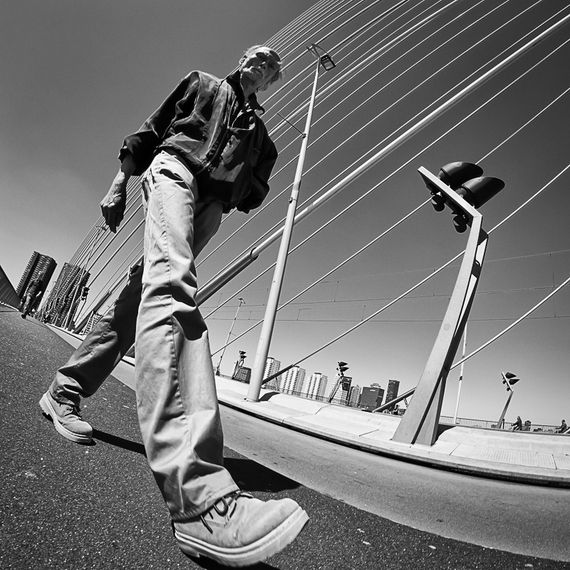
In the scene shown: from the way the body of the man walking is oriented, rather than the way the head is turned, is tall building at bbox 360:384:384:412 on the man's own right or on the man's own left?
on the man's own left

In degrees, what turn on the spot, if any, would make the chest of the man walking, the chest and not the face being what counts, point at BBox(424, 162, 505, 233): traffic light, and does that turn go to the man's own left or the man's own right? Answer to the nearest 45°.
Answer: approximately 90° to the man's own left

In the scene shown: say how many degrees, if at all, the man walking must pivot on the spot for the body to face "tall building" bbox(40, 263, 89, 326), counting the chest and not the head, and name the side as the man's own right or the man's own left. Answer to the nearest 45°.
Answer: approximately 135° to the man's own left

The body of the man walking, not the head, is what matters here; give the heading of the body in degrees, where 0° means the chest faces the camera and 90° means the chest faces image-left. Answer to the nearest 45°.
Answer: approximately 315°

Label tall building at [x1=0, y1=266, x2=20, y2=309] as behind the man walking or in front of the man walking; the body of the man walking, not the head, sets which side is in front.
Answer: behind
